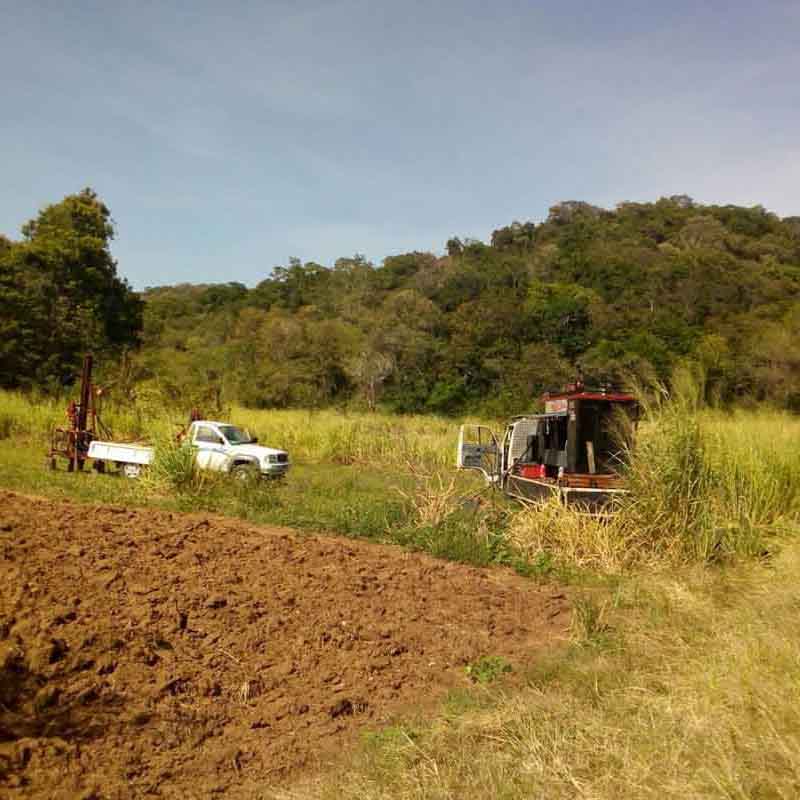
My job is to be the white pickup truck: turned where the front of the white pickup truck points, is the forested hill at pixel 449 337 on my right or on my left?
on my left

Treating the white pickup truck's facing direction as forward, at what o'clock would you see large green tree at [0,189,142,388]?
The large green tree is roughly at 7 o'clock from the white pickup truck.

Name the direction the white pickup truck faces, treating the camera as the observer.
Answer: facing the viewer and to the right of the viewer

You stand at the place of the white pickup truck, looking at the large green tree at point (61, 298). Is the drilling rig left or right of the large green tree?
left

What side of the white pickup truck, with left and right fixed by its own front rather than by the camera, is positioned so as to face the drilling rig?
back
